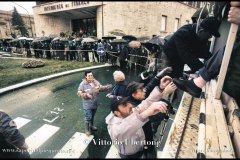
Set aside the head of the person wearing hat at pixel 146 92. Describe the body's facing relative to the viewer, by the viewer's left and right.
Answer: facing to the right of the viewer

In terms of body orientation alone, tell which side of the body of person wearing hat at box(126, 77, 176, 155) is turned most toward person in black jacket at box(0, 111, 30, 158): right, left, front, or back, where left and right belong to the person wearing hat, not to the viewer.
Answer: back

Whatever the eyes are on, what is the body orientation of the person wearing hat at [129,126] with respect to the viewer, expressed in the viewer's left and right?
facing to the right of the viewer

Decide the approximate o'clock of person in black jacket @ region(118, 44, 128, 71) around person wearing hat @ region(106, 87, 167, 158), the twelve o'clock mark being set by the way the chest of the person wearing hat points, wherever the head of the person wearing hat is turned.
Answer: The person in black jacket is roughly at 9 o'clock from the person wearing hat.

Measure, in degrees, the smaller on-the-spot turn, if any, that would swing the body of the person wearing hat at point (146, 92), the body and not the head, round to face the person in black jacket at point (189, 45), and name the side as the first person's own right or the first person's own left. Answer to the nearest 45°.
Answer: approximately 45° to the first person's own left

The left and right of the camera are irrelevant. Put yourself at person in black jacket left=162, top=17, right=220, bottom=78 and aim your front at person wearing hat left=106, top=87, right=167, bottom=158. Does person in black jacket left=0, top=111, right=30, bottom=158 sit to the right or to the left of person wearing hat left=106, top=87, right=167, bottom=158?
right
